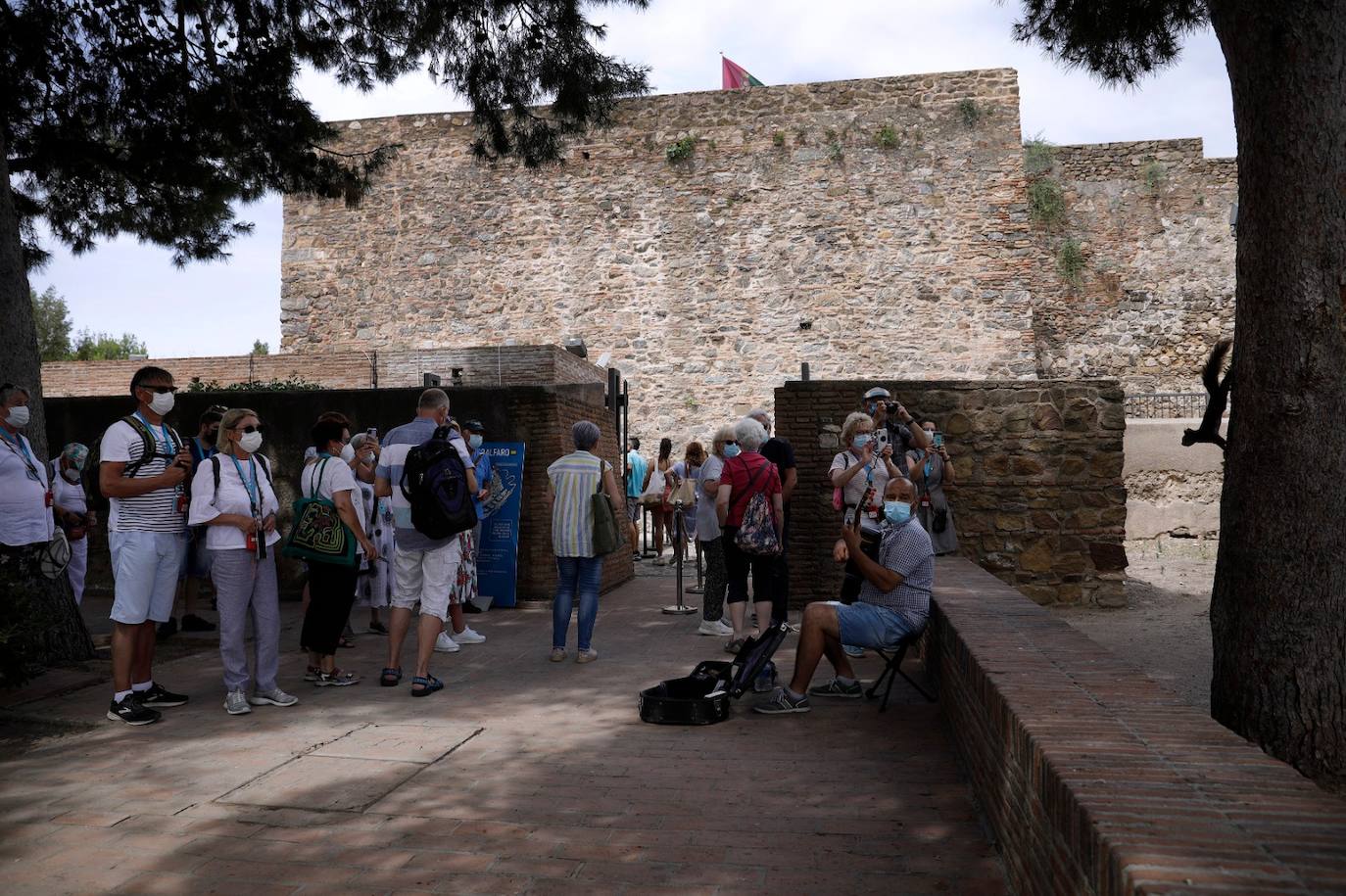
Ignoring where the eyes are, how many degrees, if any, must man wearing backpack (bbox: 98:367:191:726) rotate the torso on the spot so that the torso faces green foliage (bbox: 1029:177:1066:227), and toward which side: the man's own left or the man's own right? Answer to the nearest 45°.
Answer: approximately 90° to the man's own left

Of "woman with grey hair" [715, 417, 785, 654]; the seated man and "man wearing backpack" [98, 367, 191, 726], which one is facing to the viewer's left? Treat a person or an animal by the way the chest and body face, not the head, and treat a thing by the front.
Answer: the seated man

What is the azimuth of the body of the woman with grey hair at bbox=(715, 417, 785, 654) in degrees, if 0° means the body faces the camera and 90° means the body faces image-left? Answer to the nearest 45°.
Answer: approximately 180°

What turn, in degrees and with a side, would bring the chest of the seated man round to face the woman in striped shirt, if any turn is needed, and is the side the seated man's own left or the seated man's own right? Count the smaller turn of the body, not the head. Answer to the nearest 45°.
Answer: approximately 45° to the seated man's own right

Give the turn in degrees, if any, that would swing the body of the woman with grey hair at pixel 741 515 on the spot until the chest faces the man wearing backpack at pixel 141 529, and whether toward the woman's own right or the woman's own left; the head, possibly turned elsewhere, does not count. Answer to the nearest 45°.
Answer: approximately 135° to the woman's own left

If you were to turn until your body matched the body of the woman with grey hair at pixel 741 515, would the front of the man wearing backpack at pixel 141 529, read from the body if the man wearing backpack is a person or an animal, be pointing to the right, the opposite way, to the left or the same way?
to the right

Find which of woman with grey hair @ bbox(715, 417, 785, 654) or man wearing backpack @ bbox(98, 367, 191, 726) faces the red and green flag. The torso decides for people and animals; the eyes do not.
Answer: the woman with grey hair

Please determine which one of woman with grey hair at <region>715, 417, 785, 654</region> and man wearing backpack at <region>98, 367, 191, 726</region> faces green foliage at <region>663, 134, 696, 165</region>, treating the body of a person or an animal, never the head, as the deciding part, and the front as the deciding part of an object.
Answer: the woman with grey hair

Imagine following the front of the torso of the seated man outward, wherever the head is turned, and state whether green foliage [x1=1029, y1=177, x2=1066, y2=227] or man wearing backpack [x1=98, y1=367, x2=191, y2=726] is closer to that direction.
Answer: the man wearing backpack

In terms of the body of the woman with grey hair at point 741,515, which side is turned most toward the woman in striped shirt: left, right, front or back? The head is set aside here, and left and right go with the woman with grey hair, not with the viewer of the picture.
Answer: left

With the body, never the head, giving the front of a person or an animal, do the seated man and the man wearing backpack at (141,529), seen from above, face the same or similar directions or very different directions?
very different directions

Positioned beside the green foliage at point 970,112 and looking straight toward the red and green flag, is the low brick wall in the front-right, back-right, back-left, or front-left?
back-left

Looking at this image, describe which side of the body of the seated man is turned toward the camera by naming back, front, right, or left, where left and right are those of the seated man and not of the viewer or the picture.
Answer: left
